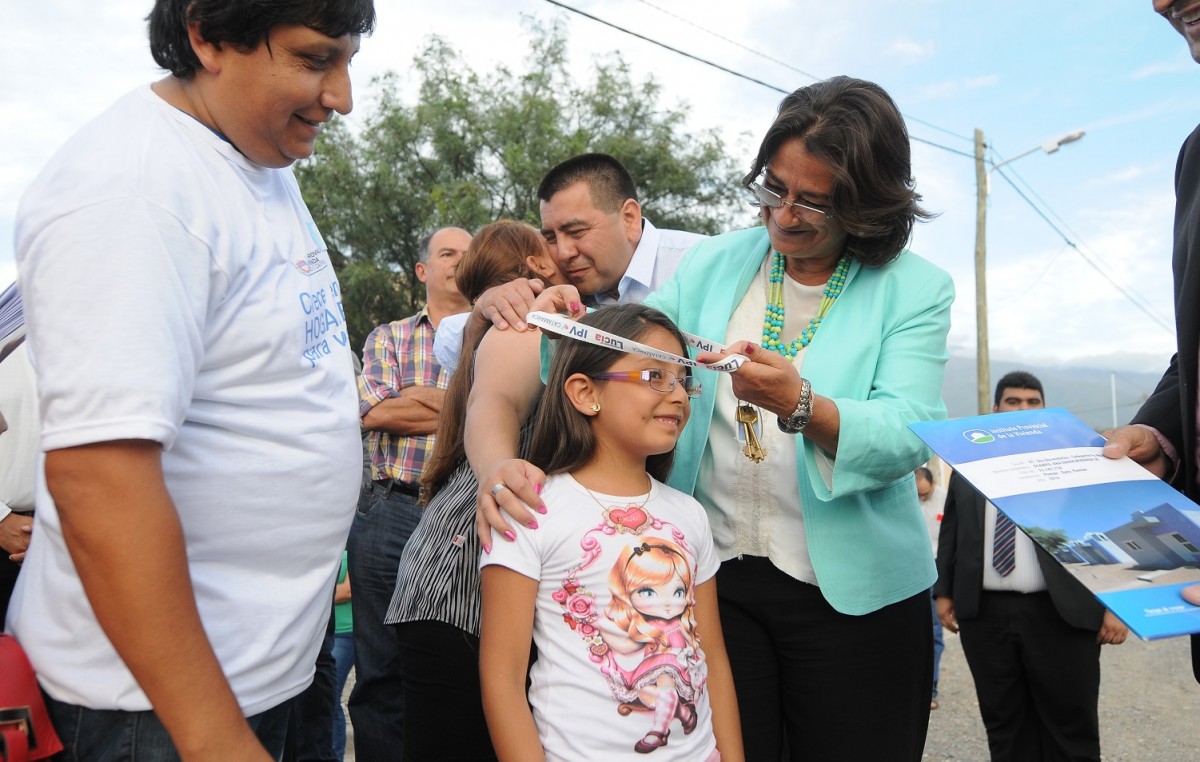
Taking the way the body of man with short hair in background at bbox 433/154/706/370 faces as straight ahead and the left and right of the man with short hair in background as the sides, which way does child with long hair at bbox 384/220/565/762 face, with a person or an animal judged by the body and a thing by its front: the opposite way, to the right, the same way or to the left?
the opposite way

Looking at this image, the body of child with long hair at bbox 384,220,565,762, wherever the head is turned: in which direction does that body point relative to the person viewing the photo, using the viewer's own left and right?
facing away from the viewer and to the right of the viewer

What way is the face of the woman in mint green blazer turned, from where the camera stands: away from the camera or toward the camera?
toward the camera

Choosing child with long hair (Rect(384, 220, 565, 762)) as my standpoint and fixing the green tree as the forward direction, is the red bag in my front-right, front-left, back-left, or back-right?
back-left

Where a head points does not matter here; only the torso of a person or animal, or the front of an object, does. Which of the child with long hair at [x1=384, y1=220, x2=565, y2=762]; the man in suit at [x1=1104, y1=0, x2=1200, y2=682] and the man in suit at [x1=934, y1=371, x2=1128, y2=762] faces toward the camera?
the man in suit at [x1=934, y1=371, x2=1128, y2=762]

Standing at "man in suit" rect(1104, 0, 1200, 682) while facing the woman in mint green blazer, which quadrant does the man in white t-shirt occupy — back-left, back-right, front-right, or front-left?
front-left

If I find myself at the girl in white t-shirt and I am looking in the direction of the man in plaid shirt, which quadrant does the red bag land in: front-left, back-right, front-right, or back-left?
back-left

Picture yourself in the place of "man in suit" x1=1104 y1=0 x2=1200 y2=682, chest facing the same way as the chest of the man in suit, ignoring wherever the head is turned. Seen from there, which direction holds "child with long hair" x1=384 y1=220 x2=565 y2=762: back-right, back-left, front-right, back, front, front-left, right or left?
front-left

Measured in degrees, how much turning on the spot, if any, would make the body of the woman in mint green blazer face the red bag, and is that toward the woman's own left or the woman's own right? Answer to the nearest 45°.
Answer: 0° — they already face it

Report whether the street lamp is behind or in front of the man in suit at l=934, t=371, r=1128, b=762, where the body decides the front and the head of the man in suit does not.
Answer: behind

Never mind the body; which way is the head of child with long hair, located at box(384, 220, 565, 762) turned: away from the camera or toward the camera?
away from the camera

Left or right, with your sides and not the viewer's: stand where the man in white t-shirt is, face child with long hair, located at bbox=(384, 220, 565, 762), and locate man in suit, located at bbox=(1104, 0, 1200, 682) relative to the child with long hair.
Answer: right

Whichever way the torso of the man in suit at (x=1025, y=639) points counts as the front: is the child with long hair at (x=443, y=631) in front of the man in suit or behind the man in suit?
in front

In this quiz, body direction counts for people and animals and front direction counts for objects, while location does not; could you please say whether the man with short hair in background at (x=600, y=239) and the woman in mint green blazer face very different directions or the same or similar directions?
same or similar directions

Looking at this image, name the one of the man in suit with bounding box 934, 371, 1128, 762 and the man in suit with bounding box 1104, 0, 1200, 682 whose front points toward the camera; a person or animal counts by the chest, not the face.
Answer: the man in suit with bounding box 934, 371, 1128, 762

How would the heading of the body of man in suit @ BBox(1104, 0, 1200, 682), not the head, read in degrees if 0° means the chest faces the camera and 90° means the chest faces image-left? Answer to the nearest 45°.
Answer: approximately 90°

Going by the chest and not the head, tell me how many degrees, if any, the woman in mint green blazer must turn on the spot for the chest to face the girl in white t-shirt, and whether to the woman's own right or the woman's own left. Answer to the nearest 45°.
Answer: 0° — they already face them

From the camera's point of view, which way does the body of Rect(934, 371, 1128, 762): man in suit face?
toward the camera
